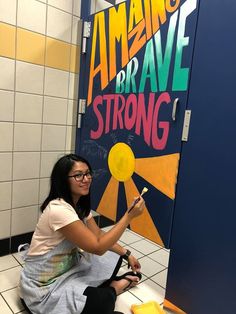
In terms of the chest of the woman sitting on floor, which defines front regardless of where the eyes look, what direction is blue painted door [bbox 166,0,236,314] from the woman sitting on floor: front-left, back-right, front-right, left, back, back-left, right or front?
front

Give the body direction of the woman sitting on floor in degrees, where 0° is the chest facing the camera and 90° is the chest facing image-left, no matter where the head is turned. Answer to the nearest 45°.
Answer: approximately 270°
